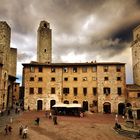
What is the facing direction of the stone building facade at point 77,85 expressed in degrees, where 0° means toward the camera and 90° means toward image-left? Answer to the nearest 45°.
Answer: approximately 0°

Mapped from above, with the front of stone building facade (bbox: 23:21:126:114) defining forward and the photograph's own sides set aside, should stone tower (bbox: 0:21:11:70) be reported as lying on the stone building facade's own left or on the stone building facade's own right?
on the stone building facade's own right
